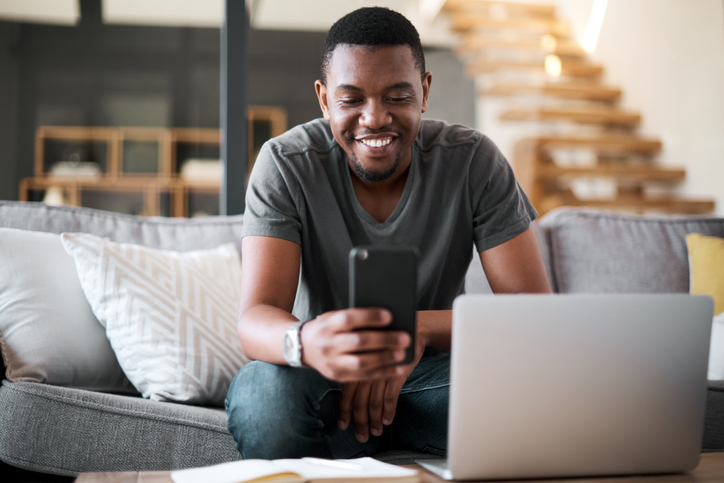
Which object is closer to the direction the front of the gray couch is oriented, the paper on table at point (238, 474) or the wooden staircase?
the paper on table

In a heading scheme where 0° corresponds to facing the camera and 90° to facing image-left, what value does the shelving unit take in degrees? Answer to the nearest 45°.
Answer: approximately 0°

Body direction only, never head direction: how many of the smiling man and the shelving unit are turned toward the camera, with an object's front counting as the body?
2

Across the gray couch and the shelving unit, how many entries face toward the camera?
2

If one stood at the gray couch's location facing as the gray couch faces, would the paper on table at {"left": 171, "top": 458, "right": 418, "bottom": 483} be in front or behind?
in front

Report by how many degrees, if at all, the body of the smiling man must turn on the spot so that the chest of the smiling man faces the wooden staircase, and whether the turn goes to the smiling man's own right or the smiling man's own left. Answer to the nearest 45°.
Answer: approximately 180°

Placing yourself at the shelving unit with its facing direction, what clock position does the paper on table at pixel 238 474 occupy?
The paper on table is roughly at 12 o'clock from the shelving unit.

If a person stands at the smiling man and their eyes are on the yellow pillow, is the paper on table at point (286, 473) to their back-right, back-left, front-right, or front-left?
back-right

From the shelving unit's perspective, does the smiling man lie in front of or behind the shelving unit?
in front
